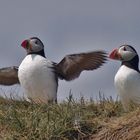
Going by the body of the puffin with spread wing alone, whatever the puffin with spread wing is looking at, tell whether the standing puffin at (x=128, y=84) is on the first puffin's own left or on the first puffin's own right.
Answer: on the first puffin's own left

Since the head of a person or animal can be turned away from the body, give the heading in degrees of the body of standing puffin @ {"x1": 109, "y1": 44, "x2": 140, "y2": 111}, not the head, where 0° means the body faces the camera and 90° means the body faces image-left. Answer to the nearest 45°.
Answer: approximately 45°

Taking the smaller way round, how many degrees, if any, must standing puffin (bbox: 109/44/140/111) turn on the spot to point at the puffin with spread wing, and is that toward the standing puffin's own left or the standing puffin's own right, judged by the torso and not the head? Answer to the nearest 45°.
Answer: approximately 90° to the standing puffin's own right

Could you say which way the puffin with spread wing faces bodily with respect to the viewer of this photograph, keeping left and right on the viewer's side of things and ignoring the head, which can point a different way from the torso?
facing the viewer and to the left of the viewer

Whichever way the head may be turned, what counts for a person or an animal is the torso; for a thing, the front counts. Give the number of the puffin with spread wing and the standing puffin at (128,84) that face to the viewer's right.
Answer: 0
